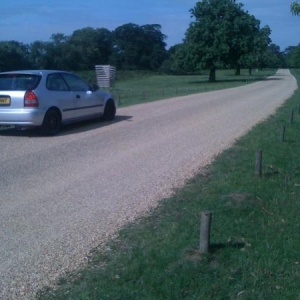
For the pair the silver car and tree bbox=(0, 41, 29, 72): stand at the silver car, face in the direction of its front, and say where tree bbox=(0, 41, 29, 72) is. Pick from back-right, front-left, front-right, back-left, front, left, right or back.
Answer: front-left

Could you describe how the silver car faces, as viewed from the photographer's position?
facing away from the viewer and to the right of the viewer

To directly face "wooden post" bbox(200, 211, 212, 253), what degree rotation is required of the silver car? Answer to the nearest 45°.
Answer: approximately 135° to its right

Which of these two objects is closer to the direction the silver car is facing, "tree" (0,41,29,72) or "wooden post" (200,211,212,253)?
the tree
